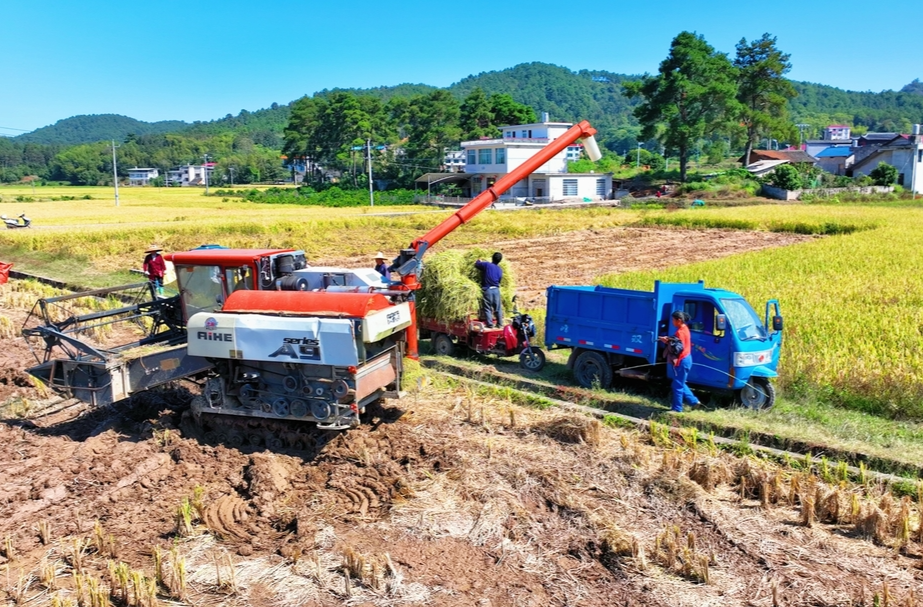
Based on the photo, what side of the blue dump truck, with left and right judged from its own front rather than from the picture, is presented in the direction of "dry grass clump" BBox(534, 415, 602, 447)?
right

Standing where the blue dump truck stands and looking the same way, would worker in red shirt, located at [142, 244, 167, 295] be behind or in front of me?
behind

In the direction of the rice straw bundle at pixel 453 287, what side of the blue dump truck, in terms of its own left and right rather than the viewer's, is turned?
back

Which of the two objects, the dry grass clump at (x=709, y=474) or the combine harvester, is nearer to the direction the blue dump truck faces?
the dry grass clump

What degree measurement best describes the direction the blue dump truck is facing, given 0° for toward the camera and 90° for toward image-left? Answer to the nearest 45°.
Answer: approximately 315°

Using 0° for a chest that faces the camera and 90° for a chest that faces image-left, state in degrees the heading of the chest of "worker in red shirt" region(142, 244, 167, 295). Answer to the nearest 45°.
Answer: approximately 0°

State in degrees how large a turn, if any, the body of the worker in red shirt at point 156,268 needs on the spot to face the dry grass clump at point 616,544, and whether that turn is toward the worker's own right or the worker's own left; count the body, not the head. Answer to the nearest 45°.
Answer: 0° — they already face it
